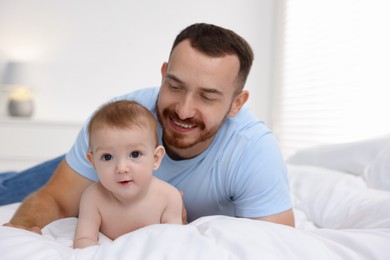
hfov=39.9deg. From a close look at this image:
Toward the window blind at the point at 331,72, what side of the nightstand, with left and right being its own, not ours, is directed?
left

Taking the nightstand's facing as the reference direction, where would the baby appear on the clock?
The baby is roughly at 12 o'clock from the nightstand.

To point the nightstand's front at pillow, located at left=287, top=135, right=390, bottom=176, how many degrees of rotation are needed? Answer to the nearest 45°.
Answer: approximately 45° to its left

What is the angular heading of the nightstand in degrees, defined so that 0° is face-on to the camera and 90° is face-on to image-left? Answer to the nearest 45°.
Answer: approximately 0°

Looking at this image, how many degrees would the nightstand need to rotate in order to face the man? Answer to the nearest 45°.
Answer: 0° — it already faces them

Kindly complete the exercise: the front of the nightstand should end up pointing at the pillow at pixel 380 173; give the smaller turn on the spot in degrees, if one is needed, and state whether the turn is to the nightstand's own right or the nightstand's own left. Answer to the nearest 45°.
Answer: approximately 45° to the nightstand's own left

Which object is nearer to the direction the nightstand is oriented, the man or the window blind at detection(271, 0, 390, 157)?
the man
